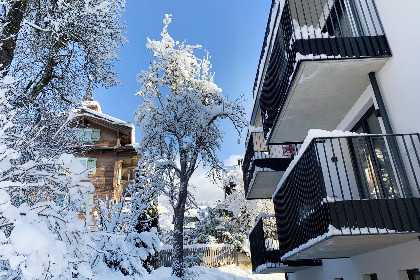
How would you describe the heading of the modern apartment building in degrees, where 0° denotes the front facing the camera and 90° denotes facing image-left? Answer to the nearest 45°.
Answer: approximately 90°

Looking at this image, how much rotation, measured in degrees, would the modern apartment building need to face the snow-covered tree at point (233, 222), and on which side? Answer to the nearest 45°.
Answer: approximately 45° to its right

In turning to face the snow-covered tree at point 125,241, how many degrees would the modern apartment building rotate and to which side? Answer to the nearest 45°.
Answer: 0° — it already faces it

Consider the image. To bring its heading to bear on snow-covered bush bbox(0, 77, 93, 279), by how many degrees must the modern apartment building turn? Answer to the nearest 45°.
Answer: approximately 45° to its left

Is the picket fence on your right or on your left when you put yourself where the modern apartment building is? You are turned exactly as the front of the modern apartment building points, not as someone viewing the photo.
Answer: on your right

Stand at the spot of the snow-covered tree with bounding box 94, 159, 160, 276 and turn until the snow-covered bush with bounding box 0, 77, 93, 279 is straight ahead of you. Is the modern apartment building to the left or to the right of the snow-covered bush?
left
